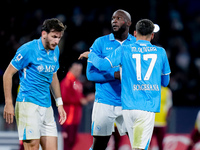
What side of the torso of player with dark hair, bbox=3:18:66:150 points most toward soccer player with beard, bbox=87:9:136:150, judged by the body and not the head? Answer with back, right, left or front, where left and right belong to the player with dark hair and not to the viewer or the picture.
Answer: left

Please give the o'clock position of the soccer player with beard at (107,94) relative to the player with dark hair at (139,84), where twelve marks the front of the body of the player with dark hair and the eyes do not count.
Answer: The soccer player with beard is roughly at 11 o'clock from the player with dark hair.

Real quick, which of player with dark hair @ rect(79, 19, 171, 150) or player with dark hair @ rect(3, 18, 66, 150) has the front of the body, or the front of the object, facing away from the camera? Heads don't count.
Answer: player with dark hair @ rect(79, 19, 171, 150)

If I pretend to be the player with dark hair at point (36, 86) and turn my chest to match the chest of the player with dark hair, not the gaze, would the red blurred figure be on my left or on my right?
on my left

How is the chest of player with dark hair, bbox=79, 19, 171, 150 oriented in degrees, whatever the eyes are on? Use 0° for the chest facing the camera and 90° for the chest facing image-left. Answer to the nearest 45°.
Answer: approximately 180°

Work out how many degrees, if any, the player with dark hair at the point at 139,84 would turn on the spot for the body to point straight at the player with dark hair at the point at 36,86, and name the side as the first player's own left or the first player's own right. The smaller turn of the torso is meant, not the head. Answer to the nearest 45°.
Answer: approximately 90° to the first player's own left

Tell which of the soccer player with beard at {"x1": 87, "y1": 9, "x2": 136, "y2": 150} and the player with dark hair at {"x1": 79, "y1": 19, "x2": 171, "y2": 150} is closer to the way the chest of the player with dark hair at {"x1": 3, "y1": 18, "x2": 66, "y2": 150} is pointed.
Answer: the player with dark hair

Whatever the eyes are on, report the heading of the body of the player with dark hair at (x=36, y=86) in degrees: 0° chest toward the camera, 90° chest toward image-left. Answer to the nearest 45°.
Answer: approximately 315°

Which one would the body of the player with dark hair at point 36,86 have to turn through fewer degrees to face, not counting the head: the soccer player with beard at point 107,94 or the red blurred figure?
the soccer player with beard
